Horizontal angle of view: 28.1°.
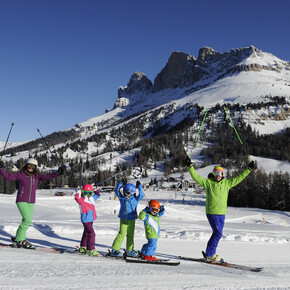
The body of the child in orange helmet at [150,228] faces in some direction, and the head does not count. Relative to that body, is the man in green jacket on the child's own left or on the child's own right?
on the child's own left

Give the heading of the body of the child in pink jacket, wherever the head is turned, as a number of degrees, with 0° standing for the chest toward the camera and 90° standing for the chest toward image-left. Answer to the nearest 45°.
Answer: approximately 315°

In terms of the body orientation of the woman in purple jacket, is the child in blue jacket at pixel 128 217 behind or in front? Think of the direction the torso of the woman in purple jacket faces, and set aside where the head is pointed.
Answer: in front

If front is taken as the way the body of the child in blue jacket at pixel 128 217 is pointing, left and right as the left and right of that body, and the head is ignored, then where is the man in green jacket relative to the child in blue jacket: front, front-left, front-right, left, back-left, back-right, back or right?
left

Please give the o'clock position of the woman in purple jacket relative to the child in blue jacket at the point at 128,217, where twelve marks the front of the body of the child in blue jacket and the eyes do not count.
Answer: The woman in purple jacket is roughly at 3 o'clock from the child in blue jacket.

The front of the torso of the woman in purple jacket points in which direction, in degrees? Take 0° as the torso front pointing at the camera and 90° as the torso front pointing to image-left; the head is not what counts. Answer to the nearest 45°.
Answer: approximately 315°

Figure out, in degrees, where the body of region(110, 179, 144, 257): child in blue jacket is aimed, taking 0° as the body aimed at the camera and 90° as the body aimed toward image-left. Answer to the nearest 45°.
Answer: approximately 0°

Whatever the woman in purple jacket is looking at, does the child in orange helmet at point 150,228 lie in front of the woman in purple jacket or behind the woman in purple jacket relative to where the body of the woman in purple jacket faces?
in front
